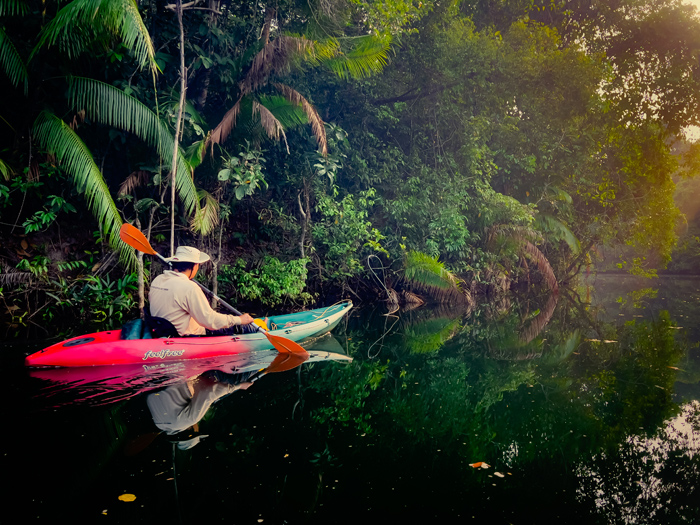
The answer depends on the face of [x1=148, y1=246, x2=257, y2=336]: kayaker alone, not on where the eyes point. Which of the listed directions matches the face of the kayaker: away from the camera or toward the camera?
away from the camera

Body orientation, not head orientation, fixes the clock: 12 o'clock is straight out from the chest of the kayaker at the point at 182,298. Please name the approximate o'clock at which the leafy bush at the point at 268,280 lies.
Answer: The leafy bush is roughly at 11 o'clock from the kayaker.

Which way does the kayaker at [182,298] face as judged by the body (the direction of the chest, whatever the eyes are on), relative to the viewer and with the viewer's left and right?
facing away from the viewer and to the right of the viewer
